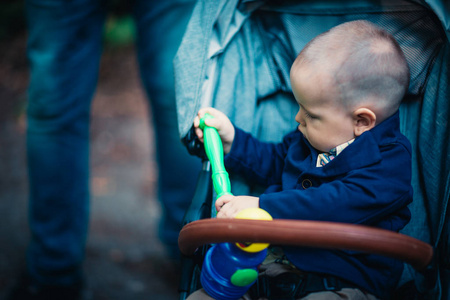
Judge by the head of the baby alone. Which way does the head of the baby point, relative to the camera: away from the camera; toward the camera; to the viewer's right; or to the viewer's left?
to the viewer's left

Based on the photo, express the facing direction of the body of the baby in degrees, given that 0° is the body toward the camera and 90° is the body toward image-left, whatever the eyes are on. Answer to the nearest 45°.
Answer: approximately 45°
